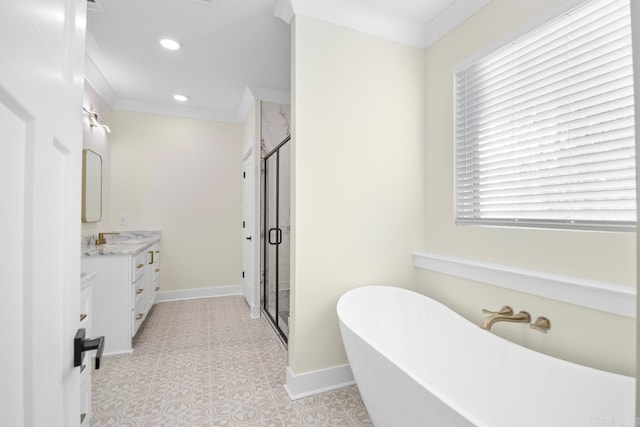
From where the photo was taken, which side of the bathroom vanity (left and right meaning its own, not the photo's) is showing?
right

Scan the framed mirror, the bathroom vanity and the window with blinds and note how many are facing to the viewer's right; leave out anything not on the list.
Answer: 2

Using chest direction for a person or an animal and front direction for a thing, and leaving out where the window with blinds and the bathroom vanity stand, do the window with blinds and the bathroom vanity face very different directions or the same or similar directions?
very different directions

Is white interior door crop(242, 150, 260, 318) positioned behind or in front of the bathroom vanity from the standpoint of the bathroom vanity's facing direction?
in front

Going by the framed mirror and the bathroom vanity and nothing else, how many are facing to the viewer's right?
2

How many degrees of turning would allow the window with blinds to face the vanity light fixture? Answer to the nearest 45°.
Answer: approximately 45° to its right

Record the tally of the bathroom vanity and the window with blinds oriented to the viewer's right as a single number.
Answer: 1

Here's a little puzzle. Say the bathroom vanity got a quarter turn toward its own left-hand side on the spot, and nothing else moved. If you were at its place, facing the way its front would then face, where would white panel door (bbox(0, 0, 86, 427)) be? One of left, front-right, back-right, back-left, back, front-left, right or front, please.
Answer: back

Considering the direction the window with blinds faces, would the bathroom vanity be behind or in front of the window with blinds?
in front

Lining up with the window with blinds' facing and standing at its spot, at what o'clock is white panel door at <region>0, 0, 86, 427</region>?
The white panel door is roughly at 11 o'clock from the window with blinds.

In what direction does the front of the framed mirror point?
to the viewer's right
